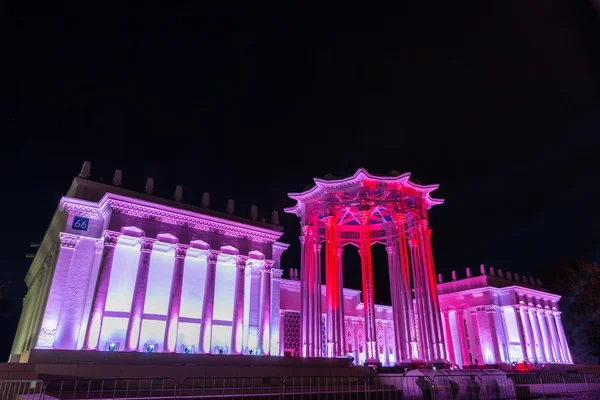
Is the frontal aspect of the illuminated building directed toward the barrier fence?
yes

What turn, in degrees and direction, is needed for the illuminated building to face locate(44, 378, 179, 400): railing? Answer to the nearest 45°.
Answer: approximately 45° to its right

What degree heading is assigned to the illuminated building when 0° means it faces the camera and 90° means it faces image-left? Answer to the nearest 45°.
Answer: approximately 315°
